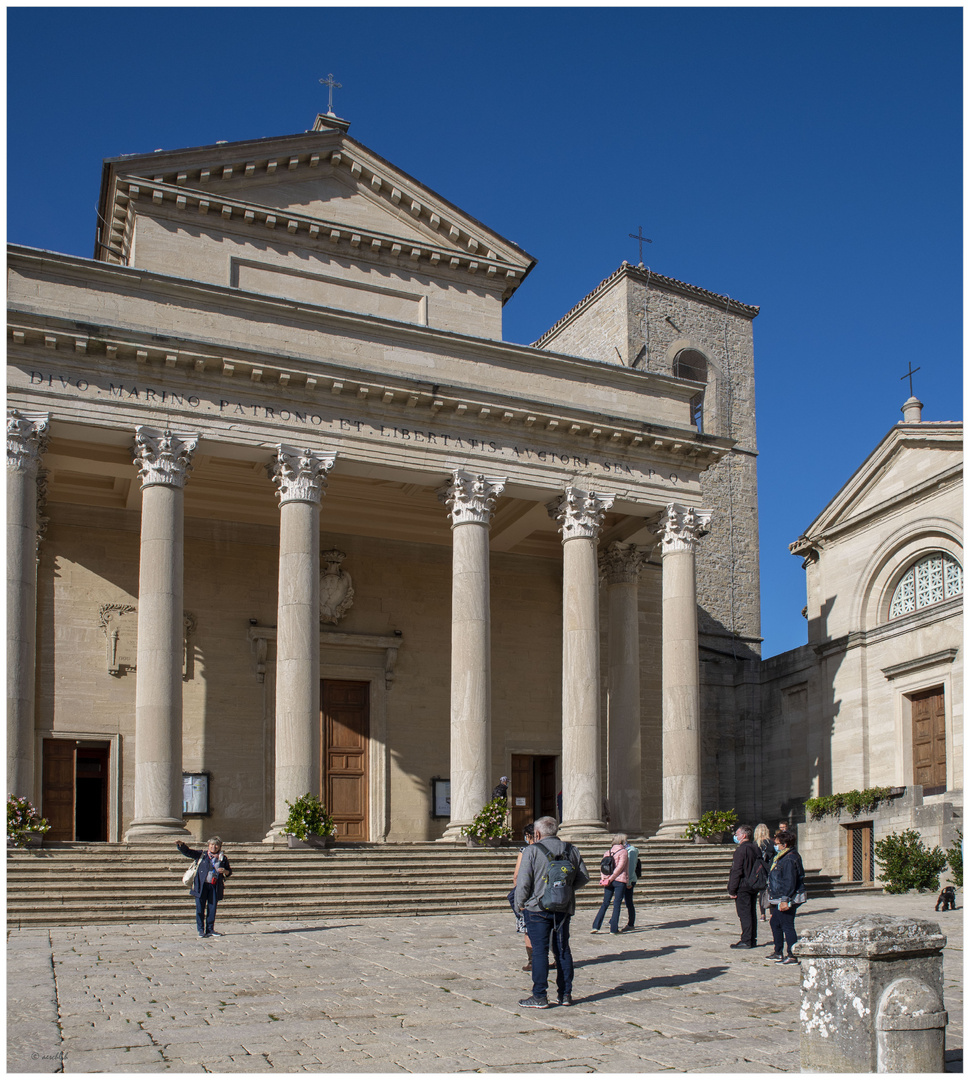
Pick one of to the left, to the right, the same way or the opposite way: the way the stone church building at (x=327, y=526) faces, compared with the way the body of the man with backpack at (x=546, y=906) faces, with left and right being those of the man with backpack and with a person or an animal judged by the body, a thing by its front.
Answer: the opposite way

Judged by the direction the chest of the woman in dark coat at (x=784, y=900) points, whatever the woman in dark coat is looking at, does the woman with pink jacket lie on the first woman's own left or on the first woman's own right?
on the first woman's own right

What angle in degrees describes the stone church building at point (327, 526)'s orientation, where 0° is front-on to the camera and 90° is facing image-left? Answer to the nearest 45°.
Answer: approximately 315°

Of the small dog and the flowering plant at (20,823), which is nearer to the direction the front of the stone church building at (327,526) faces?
the small dog

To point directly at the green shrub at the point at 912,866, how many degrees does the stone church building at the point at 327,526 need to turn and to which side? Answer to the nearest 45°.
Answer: approximately 45° to its left

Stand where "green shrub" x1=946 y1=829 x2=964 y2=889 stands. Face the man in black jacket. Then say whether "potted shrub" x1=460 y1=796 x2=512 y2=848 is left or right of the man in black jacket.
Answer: right

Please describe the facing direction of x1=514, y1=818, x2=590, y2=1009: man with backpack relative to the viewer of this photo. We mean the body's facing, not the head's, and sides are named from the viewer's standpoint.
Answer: facing away from the viewer and to the left of the viewer

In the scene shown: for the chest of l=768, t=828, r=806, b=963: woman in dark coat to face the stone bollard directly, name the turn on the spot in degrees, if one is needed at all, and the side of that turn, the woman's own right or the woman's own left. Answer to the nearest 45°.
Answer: approximately 90° to the woman's own left

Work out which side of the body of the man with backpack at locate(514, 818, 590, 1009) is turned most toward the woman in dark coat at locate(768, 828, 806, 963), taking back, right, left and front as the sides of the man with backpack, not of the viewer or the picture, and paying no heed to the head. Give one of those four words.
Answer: right
